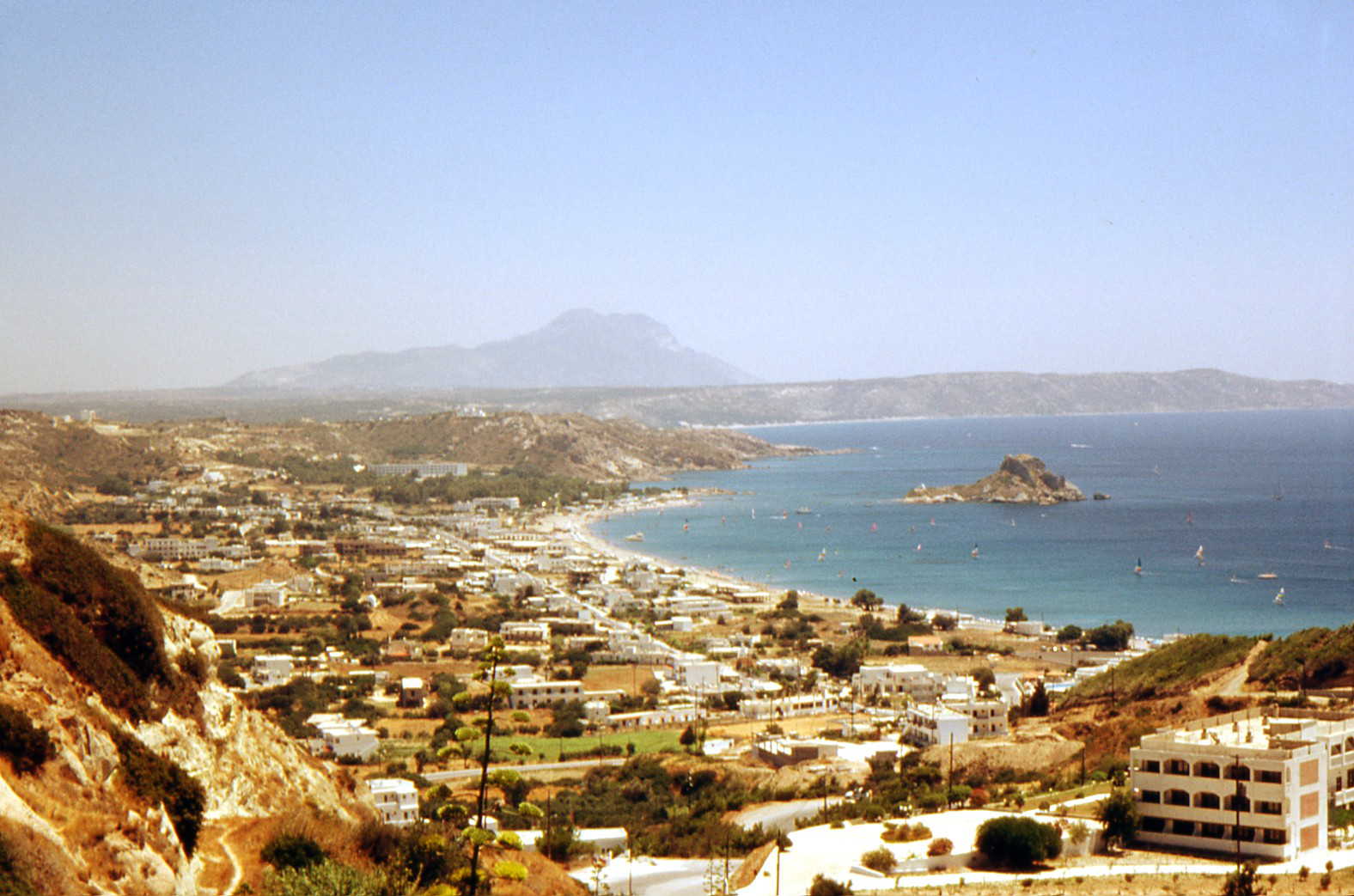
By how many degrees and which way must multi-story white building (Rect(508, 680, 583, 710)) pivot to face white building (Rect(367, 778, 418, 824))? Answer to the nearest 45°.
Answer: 0° — it already faces it

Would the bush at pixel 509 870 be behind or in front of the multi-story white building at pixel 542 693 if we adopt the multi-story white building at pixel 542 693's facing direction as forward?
in front

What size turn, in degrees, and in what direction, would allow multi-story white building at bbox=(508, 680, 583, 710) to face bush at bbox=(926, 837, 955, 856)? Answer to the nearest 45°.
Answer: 0° — it already faces it

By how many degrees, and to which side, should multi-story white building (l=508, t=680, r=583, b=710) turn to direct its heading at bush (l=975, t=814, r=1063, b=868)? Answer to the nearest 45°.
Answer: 0° — it already faces it

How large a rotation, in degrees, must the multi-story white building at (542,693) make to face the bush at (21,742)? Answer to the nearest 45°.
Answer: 0° — it already faces it

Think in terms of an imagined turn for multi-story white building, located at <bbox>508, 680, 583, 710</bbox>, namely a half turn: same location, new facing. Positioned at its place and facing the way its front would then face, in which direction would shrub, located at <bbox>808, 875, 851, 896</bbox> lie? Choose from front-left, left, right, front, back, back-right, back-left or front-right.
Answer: back

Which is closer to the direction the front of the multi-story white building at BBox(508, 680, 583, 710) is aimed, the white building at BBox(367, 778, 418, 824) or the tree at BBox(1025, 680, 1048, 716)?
the white building

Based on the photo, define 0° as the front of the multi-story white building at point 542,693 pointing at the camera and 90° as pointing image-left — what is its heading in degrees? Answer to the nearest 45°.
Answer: approximately 0°

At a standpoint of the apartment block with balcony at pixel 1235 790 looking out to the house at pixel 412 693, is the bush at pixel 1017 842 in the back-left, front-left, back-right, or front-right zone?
front-left

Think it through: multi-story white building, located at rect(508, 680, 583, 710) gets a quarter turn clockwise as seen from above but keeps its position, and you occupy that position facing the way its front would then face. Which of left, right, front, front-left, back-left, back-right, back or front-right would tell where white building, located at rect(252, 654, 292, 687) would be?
front

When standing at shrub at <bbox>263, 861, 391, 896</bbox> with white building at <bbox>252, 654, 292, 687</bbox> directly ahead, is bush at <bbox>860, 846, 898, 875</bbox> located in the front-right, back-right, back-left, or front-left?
front-right

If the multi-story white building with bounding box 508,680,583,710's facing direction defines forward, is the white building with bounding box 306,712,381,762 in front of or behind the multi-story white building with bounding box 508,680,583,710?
in front

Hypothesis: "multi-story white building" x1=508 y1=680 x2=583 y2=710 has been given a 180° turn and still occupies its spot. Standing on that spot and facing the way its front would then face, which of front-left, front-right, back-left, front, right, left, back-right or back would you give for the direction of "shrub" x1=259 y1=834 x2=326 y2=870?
back

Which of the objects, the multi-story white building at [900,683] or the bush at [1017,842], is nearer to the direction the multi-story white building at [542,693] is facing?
the bush

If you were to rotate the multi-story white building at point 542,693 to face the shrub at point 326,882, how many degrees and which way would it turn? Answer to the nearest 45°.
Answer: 0° — it already faces it

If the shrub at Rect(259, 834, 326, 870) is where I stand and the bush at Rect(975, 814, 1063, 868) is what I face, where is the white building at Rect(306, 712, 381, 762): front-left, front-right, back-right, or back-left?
front-left
